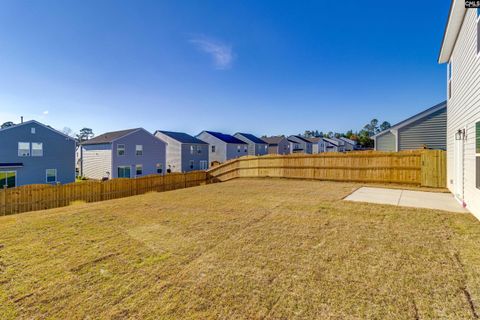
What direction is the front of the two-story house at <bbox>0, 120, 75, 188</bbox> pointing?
away from the camera

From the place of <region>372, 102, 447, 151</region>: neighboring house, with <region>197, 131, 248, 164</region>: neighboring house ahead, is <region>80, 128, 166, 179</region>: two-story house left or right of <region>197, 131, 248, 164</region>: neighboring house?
left

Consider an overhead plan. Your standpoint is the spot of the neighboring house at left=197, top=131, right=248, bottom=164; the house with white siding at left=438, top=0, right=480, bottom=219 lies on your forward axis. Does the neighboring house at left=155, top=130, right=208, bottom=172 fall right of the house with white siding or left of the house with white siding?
right

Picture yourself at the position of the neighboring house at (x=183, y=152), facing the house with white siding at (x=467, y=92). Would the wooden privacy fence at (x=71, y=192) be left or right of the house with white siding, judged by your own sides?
right

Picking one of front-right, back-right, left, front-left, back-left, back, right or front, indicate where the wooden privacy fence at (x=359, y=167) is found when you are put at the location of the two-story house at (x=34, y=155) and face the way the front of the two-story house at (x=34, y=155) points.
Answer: back-right

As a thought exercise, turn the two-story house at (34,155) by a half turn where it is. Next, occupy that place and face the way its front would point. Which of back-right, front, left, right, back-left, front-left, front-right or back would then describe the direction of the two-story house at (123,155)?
left

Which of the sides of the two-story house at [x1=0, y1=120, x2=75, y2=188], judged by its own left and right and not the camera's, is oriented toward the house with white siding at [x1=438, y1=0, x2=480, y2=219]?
back

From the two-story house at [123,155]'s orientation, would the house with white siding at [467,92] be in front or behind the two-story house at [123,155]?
behind

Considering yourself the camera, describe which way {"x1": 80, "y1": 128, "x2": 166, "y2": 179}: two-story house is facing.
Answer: facing away from the viewer and to the left of the viewer

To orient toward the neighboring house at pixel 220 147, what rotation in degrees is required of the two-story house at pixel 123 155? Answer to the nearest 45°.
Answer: approximately 90° to its right

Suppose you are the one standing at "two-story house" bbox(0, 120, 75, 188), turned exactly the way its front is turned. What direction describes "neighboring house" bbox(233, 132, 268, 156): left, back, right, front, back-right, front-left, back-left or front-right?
right
